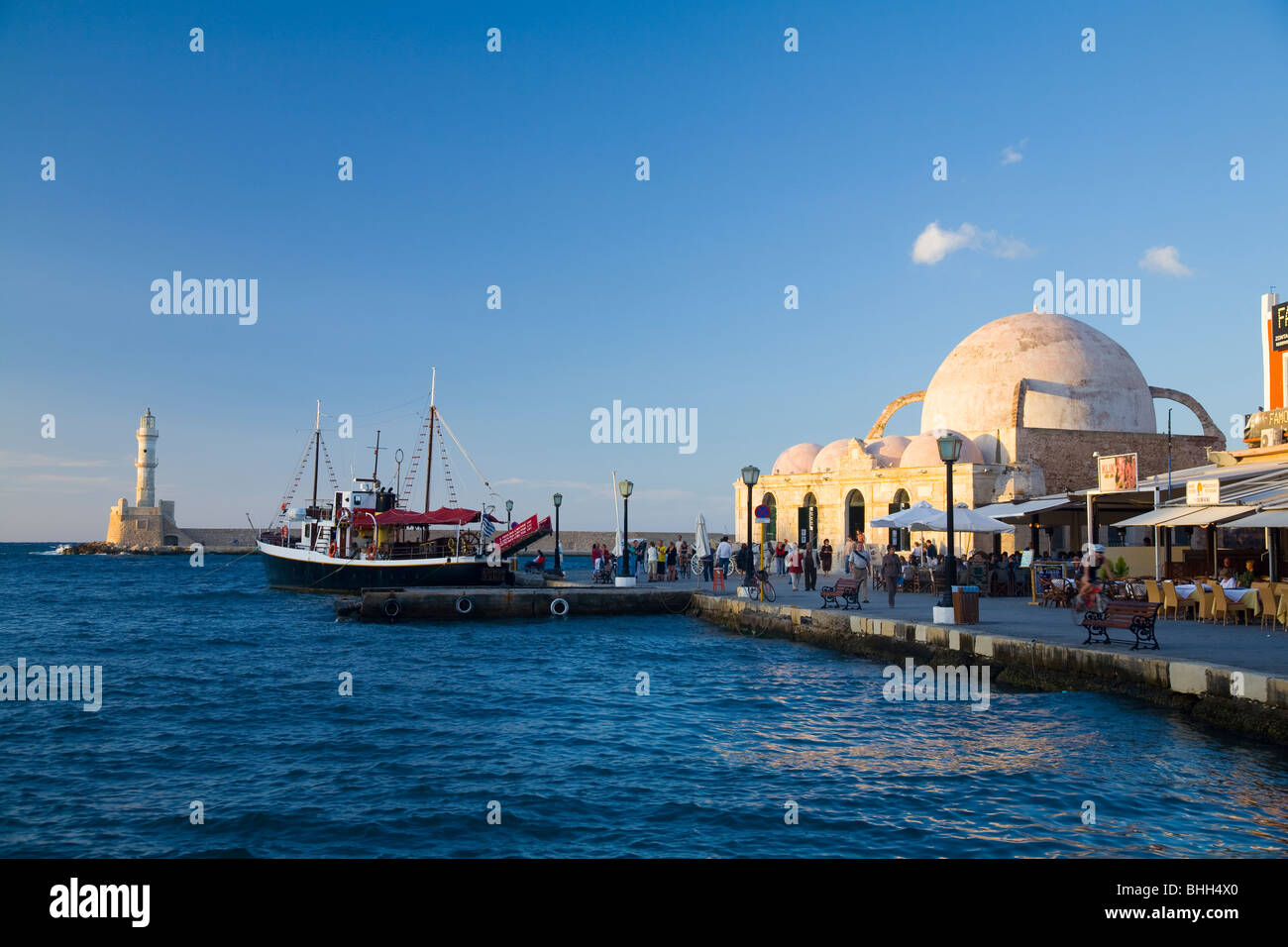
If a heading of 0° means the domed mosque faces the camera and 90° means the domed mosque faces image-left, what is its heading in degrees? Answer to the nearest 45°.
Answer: approximately 45°

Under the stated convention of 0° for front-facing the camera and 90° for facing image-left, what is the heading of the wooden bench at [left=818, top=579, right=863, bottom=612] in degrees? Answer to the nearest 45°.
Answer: approximately 45°

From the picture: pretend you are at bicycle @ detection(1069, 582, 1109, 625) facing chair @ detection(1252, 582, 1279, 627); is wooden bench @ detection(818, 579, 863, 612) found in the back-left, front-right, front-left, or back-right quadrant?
back-left

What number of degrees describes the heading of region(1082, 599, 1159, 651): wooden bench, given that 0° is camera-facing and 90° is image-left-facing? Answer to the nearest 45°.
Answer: approximately 45°
